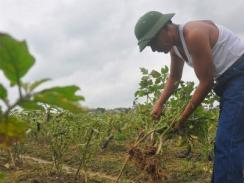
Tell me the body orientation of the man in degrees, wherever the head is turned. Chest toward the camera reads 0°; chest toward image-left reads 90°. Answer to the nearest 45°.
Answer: approximately 90°

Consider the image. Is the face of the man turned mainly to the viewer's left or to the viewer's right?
to the viewer's left

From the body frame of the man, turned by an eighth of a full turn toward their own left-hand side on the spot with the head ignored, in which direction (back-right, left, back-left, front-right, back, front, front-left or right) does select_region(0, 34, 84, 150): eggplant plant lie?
front-left
